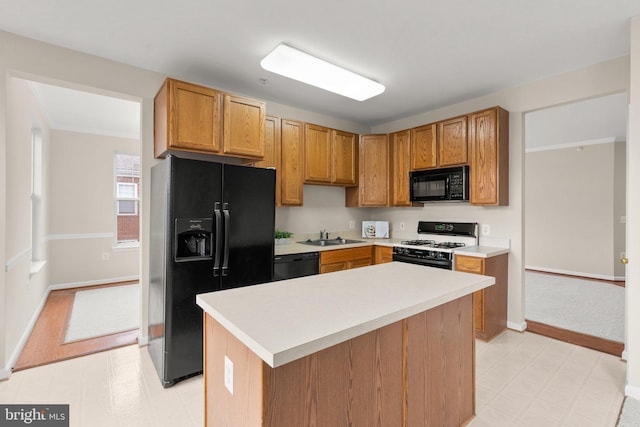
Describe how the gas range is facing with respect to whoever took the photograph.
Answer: facing the viewer and to the left of the viewer

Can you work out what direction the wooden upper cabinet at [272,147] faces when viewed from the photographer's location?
facing the viewer and to the right of the viewer

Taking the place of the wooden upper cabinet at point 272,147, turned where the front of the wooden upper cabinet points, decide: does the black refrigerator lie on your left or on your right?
on your right

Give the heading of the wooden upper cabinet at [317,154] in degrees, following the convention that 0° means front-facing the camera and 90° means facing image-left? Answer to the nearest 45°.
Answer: approximately 315°

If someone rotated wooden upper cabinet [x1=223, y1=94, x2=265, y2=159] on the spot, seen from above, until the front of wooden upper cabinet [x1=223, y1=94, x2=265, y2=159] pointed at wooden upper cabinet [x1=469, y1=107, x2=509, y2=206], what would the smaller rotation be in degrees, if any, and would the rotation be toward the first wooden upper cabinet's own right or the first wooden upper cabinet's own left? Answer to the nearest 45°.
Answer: approximately 45° to the first wooden upper cabinet's own left
